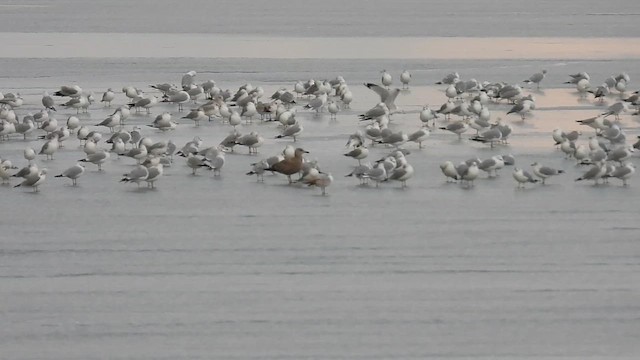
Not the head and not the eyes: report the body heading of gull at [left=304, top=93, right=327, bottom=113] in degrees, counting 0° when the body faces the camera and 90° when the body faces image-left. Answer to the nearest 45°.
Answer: approximately 270°

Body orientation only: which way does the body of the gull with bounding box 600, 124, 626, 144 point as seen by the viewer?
to the viewer's right

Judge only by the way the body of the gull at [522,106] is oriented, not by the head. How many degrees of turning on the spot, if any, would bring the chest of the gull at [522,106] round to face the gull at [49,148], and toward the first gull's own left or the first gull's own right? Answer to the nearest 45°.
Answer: approximately 135° to the first gull's own right

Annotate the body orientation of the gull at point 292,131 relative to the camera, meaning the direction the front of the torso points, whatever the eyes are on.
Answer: to the viewer's right

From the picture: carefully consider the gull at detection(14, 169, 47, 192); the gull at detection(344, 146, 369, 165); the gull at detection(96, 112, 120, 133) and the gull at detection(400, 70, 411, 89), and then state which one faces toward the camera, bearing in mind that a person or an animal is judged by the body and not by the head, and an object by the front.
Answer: the gull at detection(400, 70, 411, 89)

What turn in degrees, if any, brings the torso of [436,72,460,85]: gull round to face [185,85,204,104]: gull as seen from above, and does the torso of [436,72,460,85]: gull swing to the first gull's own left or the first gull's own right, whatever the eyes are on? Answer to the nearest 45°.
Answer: approximately 135° to the first gull's own right

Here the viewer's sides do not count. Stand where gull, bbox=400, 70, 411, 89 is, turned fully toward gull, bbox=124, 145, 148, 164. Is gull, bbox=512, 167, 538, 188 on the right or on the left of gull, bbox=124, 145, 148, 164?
left
